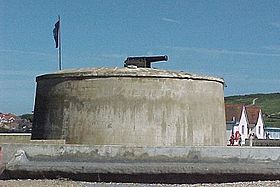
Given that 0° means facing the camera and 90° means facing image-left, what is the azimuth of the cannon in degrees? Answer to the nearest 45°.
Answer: approximately 270°
